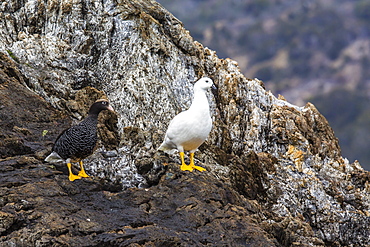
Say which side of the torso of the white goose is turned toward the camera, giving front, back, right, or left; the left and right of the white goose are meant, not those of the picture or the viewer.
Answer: right
